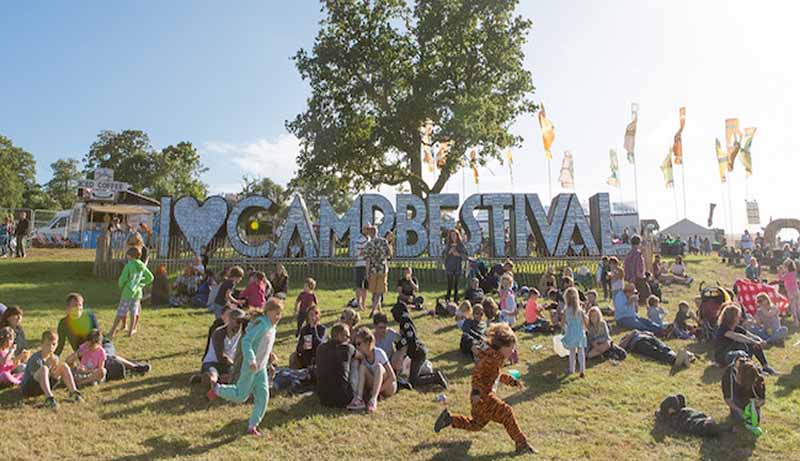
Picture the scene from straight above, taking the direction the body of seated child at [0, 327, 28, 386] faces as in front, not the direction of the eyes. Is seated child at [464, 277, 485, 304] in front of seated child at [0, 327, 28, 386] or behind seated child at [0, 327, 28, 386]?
in front

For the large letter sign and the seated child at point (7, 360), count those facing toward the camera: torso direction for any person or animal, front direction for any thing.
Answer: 1

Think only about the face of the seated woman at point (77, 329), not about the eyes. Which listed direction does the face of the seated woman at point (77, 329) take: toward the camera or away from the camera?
toward the camera

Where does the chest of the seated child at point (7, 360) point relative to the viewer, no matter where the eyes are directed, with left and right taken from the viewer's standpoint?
facing to the right of the viewer

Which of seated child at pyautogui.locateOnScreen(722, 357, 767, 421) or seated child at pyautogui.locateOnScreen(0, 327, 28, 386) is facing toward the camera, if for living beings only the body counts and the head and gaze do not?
seated child at pyautogui.locateOnScreen(722, 357, 767, 421)

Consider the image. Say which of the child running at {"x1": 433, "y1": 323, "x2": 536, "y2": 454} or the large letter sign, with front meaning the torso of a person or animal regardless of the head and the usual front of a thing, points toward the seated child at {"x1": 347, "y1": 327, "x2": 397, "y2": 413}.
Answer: the large letter sign

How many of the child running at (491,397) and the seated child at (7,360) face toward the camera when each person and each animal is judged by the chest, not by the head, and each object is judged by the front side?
0

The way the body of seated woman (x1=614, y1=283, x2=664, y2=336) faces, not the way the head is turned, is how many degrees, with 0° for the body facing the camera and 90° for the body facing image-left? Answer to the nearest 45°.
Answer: approximately 315°

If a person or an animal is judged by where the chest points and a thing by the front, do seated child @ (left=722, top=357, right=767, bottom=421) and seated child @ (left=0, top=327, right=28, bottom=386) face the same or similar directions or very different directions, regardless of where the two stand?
very different directions

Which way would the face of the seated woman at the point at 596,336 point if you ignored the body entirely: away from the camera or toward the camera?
toward the camera

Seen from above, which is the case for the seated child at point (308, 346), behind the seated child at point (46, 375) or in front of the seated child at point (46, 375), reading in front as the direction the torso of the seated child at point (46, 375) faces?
in front

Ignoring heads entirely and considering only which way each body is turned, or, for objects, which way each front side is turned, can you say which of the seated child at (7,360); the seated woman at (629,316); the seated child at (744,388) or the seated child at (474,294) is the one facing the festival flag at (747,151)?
the seated child at (7,360)

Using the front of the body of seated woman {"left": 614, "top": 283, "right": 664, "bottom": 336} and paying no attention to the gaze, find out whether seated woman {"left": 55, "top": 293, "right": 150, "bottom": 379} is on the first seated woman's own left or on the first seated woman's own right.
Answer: on the first seated woman's own right

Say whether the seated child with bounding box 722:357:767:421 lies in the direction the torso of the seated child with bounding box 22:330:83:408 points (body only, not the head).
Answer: yes

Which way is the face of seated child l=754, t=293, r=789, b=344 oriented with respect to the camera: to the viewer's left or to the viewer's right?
to the viewer's left
